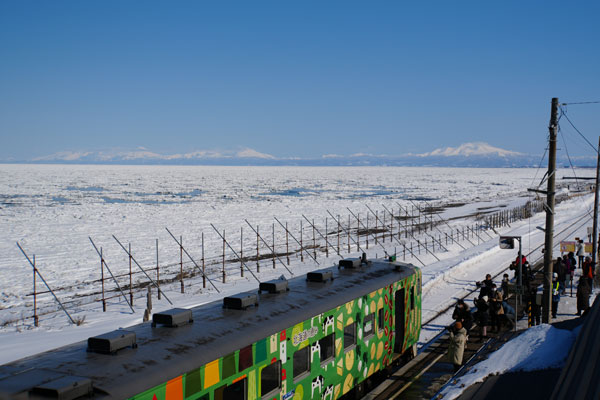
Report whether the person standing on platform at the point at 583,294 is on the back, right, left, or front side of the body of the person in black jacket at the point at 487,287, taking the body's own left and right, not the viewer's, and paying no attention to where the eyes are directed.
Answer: back

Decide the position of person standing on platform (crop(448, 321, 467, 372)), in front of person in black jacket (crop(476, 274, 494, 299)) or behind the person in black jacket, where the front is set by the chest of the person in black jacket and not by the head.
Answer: in front

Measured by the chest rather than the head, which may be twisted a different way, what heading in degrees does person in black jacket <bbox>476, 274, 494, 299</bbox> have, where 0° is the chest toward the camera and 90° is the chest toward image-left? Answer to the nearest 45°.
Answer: approximately 45°

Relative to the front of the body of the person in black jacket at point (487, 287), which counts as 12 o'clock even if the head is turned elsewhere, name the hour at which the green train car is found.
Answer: The green train car is roughly at 11 o'clock from the person in black jacket.

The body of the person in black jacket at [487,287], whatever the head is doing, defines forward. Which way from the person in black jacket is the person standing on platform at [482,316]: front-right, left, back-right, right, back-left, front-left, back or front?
front-left

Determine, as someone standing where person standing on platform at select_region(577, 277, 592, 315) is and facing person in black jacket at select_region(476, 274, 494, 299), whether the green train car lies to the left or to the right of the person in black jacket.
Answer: left
